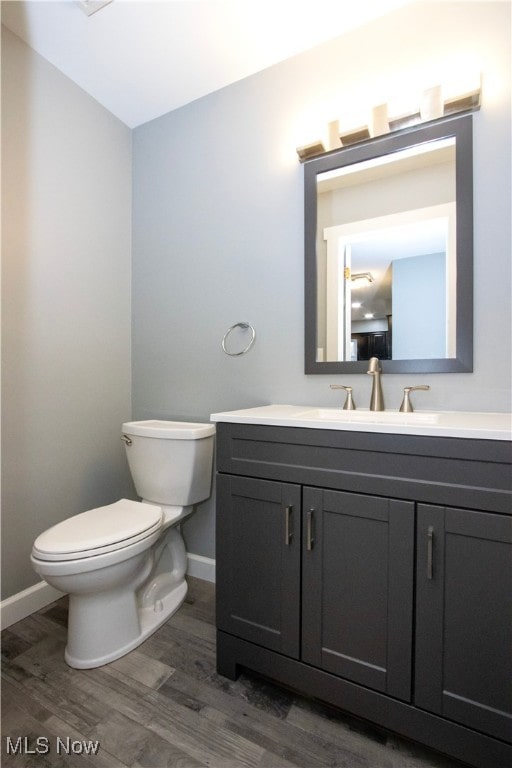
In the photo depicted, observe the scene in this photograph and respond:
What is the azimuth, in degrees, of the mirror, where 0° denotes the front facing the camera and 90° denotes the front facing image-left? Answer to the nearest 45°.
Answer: approximately 45°

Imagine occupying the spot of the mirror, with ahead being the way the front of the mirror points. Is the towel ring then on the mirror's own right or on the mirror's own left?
on the mirror's own right

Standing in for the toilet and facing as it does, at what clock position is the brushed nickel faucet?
The brushed nickel faucet is roughly at 8 o'clock from the toilet.

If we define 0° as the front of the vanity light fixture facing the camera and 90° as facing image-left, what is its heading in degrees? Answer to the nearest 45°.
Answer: approximately 45°

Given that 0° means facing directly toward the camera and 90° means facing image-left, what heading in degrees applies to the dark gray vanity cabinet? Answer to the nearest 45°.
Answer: approximately 45°
